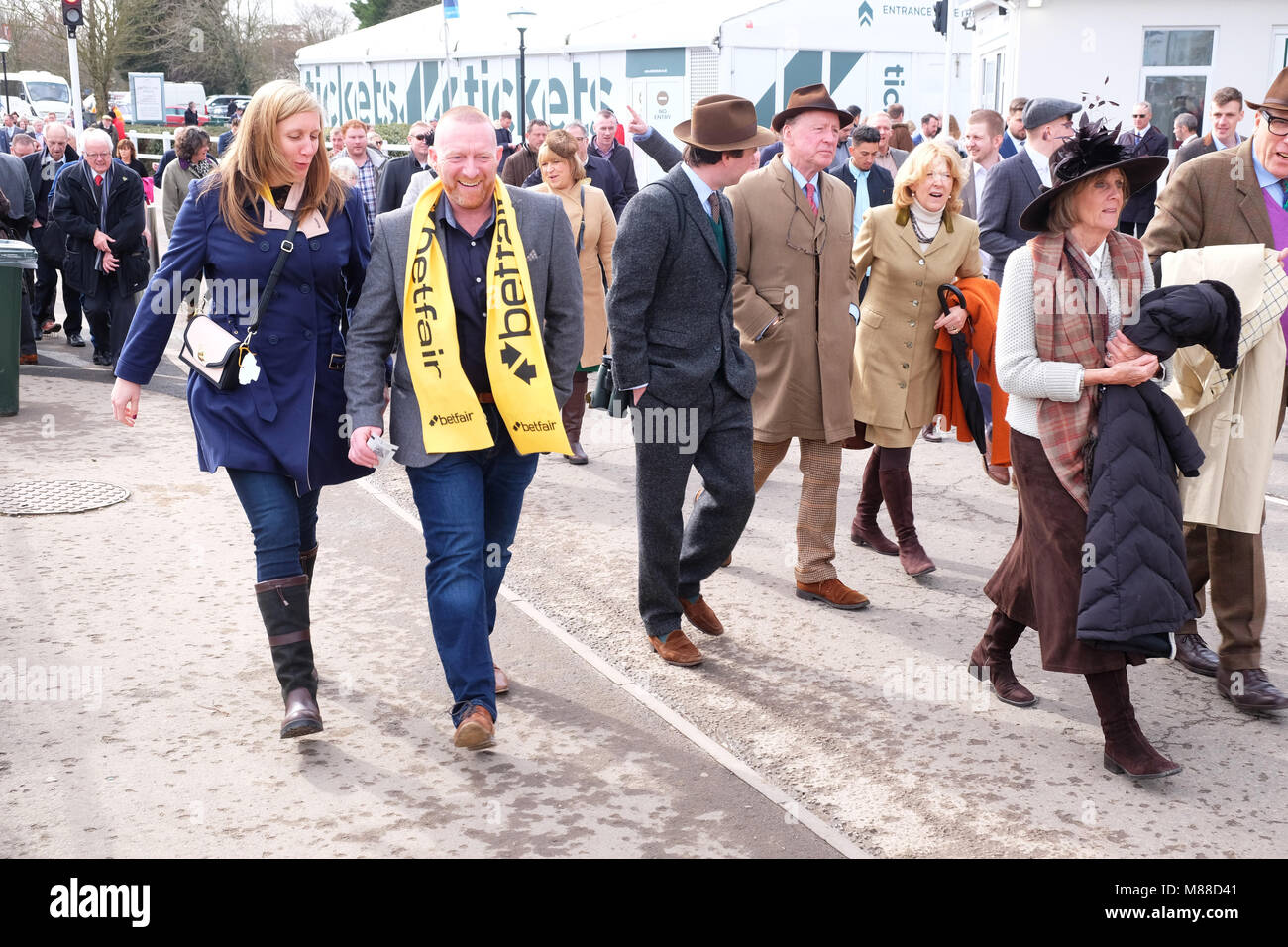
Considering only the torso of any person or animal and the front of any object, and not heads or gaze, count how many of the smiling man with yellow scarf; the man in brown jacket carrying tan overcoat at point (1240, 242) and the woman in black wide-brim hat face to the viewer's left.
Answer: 0

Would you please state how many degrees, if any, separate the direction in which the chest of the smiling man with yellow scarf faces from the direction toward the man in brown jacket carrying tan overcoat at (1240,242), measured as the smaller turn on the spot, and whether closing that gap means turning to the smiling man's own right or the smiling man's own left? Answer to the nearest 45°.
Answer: approximately 90° to the smiling man's own left

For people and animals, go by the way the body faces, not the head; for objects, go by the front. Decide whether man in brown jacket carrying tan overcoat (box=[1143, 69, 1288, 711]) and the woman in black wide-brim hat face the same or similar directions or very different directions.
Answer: same or similar directions

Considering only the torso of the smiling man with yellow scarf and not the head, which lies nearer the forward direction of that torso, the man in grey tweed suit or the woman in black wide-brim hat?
the woman in black wide-brim hat

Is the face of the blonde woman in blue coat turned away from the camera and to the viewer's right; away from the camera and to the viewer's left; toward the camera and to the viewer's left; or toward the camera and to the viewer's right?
toward the camera and to the viewer's right

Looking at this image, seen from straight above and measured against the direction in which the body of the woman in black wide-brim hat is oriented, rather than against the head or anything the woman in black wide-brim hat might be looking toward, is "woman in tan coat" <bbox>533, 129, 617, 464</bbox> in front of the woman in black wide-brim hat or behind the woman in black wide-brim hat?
behind

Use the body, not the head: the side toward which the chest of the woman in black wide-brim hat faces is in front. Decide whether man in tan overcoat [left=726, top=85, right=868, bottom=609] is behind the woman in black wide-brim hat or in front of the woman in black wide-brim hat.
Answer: behind

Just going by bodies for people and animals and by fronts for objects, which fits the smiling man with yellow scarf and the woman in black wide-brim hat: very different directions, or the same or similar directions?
same or similar directions

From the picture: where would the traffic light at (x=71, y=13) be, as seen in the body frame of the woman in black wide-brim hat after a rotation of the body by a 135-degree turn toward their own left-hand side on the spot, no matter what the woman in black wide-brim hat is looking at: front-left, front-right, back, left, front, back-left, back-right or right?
front-left

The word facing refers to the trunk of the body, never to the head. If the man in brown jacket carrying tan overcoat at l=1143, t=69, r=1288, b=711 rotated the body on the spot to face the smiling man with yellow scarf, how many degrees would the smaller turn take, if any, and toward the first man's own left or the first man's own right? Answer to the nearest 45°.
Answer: approximately 90° to the first man's own right

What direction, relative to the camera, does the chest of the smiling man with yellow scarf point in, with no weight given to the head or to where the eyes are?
toward the camera
